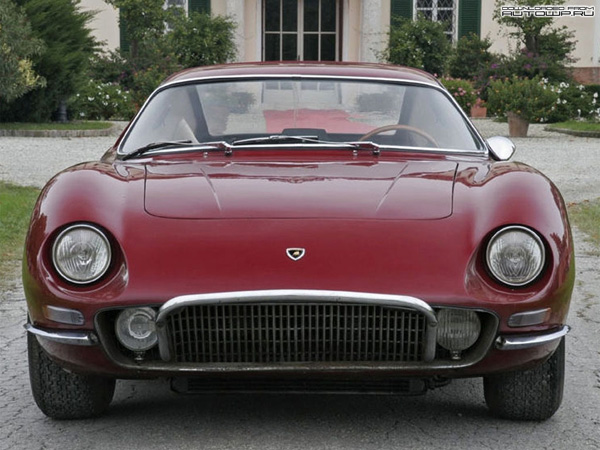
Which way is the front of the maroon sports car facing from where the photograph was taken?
facing the viewer

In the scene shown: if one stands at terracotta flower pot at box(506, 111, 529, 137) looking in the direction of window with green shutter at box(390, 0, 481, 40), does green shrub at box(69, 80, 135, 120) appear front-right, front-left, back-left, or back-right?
front-left

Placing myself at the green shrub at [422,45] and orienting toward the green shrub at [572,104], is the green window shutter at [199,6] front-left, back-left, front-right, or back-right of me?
back-right

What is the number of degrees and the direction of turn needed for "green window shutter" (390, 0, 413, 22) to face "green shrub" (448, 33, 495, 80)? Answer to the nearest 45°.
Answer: approximately 45° to its left

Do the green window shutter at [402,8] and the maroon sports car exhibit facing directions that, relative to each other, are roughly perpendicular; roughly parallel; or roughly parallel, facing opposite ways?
roughly parallel

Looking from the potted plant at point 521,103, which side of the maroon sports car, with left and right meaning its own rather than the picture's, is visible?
back

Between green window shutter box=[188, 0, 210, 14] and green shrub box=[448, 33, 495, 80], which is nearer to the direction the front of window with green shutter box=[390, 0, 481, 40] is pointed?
the green shrub

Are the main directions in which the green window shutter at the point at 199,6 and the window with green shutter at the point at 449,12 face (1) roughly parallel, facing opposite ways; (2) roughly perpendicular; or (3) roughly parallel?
roughly parallel

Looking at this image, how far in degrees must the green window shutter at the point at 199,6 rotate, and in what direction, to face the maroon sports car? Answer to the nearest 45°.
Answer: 0° — it already faces it

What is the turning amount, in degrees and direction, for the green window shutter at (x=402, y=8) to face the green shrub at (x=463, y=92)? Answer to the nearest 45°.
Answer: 0° — it already faces it

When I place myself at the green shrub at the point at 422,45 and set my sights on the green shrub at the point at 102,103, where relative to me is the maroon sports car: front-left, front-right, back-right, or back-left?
front-left

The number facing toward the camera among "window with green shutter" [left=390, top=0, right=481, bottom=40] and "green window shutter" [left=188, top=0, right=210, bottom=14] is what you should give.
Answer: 2

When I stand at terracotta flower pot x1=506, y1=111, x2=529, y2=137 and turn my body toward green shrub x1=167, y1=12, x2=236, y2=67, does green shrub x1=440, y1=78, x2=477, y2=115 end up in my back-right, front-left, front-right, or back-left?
front-right

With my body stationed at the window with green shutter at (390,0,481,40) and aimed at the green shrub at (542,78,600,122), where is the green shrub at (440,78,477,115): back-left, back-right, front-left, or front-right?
front-right

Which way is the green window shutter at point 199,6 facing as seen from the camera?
toward the camera
